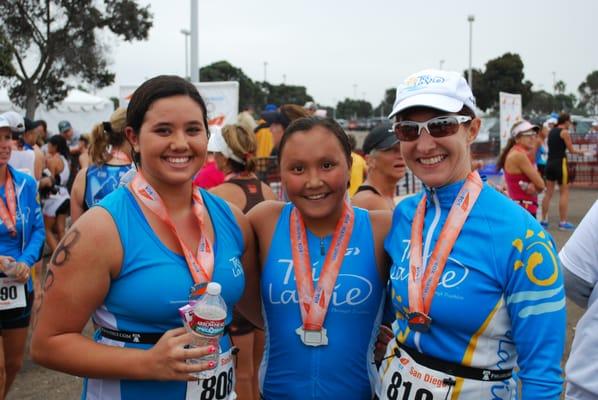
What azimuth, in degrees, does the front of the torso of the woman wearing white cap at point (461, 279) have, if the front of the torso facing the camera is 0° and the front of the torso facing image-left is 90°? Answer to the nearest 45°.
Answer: approximately 45°

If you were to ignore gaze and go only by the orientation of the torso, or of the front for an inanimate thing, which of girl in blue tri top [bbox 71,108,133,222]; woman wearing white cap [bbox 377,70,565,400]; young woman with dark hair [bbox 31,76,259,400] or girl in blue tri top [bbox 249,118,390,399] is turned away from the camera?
girl in blue tri top [bbox 71,108,133,222]

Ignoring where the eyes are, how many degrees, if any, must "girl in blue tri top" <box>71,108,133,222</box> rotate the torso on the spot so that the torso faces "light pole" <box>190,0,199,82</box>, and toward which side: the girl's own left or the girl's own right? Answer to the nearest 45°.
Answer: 0° — they already face it

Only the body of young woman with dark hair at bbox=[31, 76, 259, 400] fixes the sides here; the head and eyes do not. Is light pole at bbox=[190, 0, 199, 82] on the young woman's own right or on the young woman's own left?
on the young woman's own left

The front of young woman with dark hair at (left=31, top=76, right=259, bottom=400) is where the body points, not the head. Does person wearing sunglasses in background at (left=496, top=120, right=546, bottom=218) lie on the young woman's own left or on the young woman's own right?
on the young woman's own left

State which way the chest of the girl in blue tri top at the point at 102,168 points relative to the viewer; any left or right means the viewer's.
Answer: facing away from the viewer

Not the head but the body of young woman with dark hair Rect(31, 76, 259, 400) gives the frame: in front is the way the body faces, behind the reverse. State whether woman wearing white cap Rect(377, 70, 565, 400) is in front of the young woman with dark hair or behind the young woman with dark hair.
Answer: in front

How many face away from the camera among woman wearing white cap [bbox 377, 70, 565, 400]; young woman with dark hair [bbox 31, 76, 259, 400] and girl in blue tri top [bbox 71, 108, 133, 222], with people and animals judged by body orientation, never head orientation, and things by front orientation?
1

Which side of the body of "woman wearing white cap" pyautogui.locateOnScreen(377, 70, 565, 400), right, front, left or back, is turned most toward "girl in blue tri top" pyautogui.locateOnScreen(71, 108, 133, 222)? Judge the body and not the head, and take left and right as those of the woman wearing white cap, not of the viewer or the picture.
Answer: right

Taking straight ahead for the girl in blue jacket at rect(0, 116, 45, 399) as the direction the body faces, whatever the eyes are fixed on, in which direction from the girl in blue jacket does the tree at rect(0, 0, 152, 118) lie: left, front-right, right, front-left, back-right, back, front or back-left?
back

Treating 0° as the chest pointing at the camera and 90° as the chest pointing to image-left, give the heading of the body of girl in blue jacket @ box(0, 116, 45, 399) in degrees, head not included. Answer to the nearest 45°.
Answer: approximately 0°

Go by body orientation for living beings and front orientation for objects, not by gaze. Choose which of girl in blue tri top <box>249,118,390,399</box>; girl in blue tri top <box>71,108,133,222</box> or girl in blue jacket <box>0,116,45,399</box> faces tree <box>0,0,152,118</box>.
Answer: girl in blue tri top <box>71,108,133,222</box>

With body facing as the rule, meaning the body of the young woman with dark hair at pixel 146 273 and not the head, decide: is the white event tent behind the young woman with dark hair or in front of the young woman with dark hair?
behind

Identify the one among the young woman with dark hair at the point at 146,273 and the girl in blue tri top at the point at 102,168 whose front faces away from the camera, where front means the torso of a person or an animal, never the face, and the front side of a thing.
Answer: the girl in blue tri top

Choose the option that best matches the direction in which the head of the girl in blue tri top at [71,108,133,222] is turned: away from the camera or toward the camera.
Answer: away from the camera
